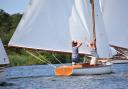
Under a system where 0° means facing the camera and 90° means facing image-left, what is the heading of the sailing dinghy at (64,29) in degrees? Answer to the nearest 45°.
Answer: approximately 225°
